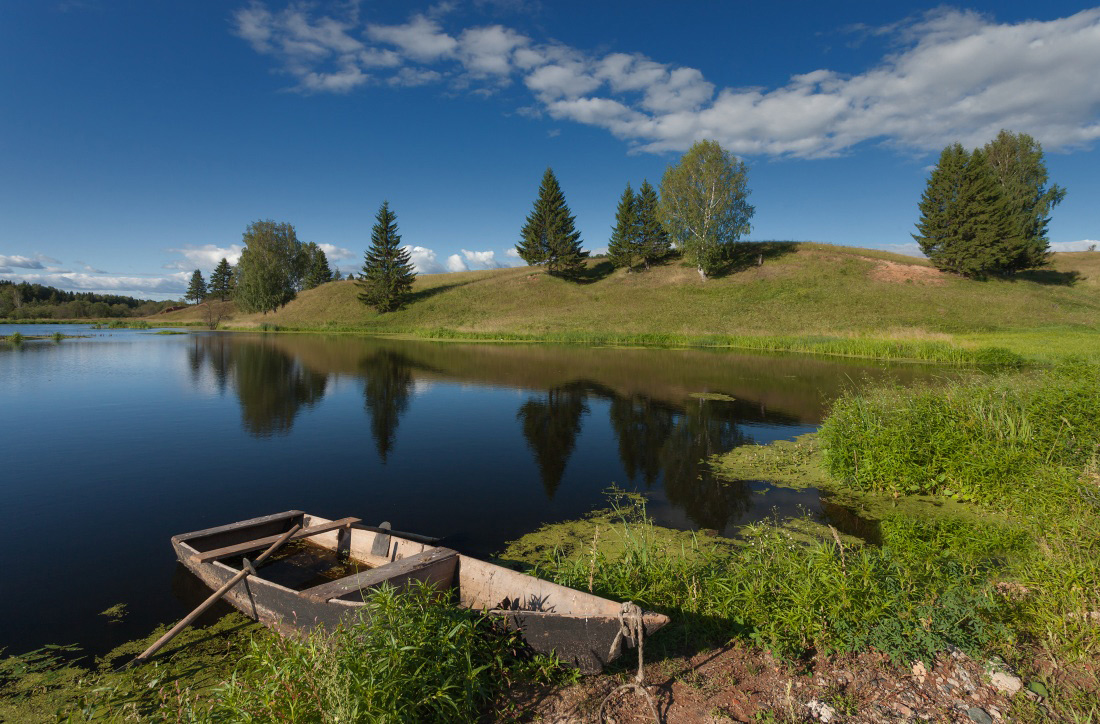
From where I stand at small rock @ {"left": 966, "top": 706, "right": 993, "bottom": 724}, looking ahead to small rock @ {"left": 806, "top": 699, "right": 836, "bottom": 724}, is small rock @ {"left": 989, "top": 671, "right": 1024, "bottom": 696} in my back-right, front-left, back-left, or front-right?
back-right

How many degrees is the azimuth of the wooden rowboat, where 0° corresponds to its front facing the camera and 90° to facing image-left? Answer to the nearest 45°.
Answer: approximately 315°

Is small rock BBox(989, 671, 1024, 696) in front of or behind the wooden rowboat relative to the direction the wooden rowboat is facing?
in front

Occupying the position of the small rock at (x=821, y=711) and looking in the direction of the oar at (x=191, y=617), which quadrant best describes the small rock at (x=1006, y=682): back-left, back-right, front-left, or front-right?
back-right

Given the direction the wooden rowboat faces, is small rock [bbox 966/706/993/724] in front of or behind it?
in front

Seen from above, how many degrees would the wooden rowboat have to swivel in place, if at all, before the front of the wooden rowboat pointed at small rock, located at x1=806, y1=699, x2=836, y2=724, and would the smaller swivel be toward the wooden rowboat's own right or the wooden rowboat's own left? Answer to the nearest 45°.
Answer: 0° — it already faces it

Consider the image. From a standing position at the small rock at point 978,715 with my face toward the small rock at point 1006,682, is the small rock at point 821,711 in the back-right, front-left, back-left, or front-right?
back-left
